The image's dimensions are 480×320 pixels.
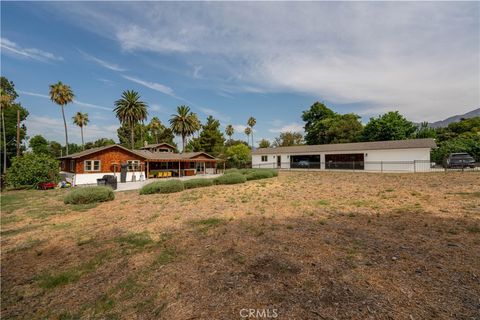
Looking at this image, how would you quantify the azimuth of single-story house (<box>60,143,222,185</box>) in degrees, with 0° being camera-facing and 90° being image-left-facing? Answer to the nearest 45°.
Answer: approximately 315°

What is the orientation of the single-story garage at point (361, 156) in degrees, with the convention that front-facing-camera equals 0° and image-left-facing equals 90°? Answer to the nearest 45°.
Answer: approximately 45°

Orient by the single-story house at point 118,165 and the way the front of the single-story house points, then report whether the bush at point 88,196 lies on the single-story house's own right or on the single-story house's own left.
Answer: on the single-story house's own right

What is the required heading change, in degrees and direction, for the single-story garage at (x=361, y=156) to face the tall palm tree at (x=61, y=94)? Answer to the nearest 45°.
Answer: approximately 45° to its right

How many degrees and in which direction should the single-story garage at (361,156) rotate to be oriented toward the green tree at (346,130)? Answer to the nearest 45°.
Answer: approximately 135° to its right
